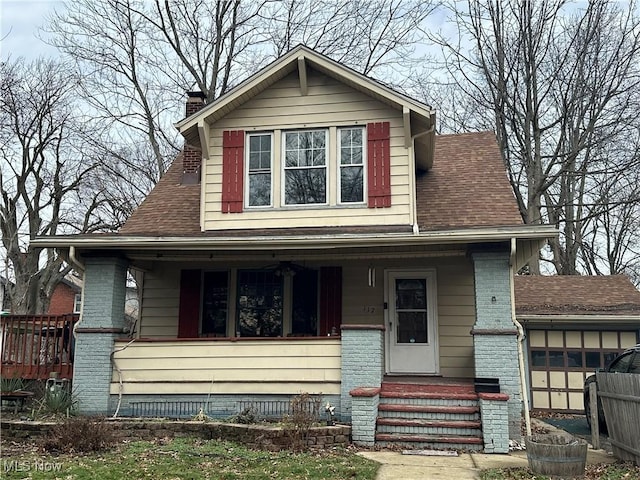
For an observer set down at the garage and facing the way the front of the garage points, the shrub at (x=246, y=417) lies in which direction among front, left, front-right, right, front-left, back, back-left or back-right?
front-right

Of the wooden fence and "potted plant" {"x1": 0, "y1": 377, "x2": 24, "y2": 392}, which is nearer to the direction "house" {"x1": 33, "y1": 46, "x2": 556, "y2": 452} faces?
the wooden fence

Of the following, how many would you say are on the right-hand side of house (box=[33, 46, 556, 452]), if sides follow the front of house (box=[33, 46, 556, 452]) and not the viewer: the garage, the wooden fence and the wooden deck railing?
1

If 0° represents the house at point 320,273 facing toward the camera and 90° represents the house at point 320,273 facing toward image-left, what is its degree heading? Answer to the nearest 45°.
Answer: approximately 0°

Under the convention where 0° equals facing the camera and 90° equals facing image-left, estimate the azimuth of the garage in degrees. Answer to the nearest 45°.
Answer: approximately 0°

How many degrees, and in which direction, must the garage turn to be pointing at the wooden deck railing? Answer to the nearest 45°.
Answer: approximately 45° to its right

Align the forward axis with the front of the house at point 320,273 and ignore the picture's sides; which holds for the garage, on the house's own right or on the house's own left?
on the house's own left

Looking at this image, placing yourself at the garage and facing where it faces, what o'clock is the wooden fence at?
The wooden fence is roughly at 12 o'clock from the garage.

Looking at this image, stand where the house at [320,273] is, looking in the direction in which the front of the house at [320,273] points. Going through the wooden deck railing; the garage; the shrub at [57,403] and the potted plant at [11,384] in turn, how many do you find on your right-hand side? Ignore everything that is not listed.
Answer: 3

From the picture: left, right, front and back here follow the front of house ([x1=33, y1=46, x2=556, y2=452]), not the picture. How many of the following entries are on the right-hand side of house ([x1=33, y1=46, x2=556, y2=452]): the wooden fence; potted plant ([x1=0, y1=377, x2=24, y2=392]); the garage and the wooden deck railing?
2

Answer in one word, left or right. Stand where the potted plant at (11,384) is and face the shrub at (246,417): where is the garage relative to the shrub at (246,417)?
left

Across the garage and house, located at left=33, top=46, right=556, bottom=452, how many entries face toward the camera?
2
